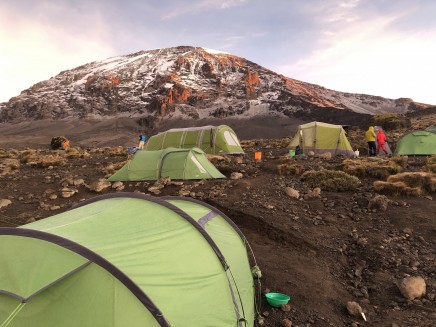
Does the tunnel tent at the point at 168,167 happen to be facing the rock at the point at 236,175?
yes

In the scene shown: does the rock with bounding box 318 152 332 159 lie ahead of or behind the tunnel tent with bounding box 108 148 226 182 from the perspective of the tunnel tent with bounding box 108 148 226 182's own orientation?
ahead

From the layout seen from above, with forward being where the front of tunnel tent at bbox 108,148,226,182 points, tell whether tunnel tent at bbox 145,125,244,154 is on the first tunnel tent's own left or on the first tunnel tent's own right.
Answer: on the first tunnel tent's own left

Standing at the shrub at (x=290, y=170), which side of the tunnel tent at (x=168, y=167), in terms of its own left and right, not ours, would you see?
front

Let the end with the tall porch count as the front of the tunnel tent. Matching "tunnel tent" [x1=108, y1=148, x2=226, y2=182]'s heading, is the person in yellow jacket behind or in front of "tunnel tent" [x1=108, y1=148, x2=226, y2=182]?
in front

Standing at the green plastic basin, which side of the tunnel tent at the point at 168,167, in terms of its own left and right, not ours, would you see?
right

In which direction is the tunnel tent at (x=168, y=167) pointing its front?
to the viewer's right

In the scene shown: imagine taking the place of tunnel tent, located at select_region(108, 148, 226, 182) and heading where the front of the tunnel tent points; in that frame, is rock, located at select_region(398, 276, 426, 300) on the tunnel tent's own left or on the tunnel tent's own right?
on the tunnel tent's own right

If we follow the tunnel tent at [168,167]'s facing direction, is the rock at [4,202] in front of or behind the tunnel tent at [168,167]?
behind

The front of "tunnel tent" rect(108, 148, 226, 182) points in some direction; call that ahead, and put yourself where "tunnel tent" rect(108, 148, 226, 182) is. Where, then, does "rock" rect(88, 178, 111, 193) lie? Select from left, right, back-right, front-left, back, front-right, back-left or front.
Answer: back
